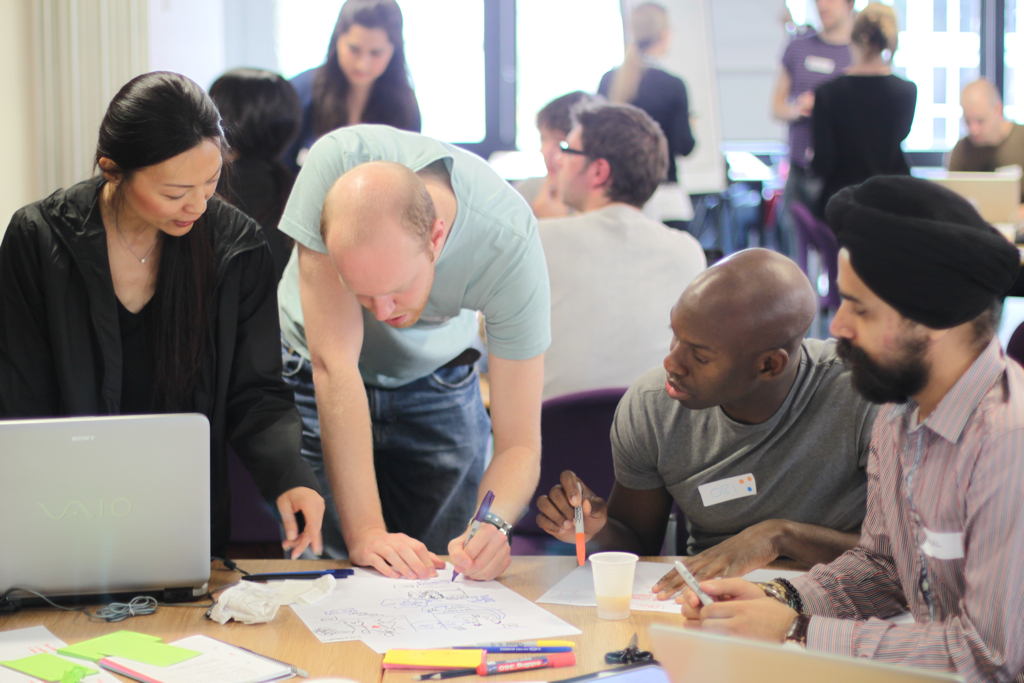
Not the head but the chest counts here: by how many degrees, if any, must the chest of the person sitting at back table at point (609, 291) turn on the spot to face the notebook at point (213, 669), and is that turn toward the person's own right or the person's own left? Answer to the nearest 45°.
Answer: approximately 135° to the person's own left

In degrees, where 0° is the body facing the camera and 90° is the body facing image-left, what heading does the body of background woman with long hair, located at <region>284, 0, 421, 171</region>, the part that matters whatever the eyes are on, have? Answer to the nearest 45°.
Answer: approximately 0°

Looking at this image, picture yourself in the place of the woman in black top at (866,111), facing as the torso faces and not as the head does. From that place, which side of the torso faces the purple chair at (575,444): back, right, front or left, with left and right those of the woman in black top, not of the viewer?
back

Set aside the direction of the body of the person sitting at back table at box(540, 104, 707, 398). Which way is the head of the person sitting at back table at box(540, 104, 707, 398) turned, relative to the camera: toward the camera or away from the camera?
away from the camera

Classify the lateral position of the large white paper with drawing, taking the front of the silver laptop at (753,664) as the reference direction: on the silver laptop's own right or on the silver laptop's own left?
on the silver laptop's own left

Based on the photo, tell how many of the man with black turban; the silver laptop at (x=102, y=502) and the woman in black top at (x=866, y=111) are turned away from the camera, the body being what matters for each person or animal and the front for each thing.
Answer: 2

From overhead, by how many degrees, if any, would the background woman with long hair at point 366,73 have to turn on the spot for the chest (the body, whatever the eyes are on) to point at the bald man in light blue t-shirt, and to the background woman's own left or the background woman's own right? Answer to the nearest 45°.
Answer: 0° — they already face them

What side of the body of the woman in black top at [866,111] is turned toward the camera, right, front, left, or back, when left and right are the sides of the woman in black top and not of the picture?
back

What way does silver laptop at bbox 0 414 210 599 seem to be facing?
away from the camera
